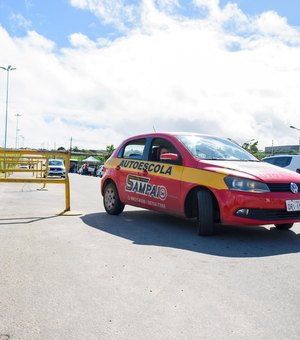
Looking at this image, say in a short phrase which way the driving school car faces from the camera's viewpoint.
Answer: facing the viewer and to the right of the viewer

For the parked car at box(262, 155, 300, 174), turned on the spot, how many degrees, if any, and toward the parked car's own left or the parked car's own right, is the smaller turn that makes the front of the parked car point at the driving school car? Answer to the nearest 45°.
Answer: approximately 90° to the parked car's own left

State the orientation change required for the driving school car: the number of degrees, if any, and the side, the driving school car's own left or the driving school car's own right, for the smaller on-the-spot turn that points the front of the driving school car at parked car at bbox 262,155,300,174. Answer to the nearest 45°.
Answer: approximately 135° to the driving school car's own left
